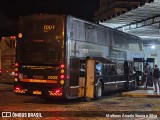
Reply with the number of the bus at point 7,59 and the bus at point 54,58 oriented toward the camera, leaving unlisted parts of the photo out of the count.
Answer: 0

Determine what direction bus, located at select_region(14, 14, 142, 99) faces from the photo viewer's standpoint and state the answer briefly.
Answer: facing away from the viewer and to the right of the viewer

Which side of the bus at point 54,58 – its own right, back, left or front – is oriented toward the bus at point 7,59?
left

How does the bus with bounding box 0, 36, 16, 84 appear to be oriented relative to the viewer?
away from the camera
